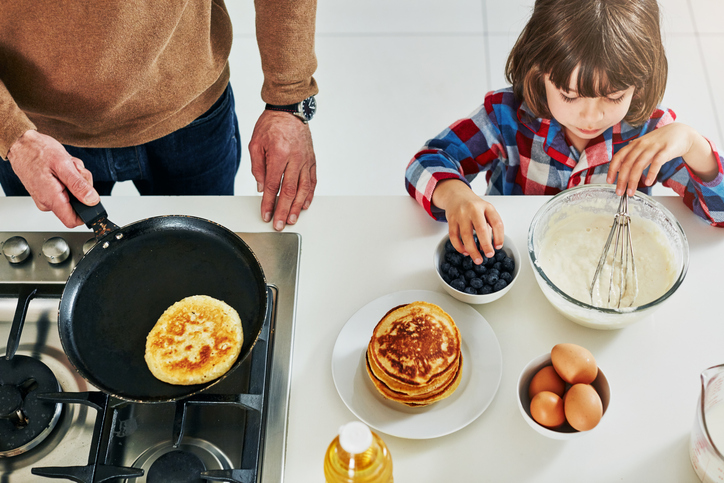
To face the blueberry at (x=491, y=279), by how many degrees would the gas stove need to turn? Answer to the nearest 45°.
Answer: approximately 90° to its right

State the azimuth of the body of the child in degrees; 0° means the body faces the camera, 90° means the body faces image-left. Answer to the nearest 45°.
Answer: approximately 0°

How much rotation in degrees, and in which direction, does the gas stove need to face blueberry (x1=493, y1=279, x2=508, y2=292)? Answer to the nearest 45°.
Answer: approximately 90° to its right

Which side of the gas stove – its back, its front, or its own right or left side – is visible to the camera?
back

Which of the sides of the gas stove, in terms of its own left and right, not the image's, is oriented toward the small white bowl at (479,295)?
right

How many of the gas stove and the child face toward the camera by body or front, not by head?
1
